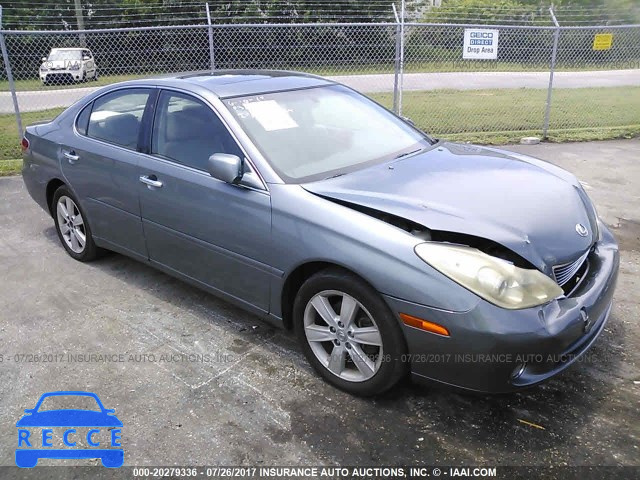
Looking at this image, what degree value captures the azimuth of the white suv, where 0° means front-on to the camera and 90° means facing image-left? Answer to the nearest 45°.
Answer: approximately 45°

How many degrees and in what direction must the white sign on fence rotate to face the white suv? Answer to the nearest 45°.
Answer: approximately 90° to its right

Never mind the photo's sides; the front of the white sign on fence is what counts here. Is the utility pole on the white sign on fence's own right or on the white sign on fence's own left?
on the white sign on fence's own right

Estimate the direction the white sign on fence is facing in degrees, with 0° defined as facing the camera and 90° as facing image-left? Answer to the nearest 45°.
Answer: approximately 0°

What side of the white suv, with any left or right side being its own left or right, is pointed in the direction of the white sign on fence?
left
